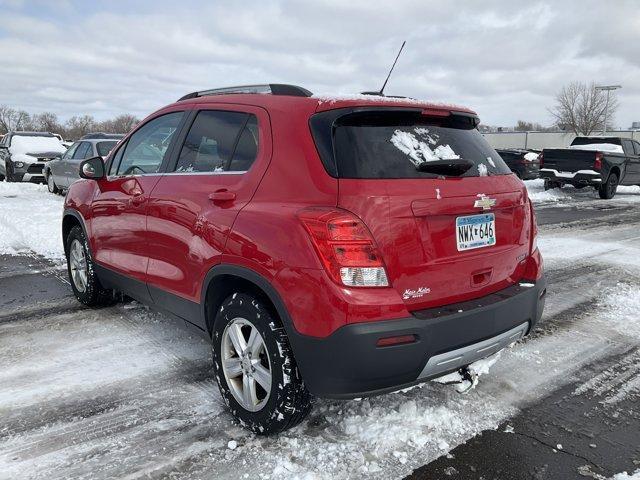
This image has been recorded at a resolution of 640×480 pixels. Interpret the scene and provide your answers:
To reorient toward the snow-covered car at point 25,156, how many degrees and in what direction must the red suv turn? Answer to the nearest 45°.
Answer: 0° — it already faces it

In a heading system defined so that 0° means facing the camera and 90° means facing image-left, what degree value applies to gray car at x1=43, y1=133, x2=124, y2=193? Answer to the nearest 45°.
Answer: approximately 45°

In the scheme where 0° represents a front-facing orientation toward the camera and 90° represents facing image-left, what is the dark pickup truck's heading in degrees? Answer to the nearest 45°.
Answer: approximately 225°

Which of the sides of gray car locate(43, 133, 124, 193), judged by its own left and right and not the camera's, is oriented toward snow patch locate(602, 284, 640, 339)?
left

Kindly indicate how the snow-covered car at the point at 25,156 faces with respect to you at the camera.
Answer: facing the viewer and to the right of the viewer

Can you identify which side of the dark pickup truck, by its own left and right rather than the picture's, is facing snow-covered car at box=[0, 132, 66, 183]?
back

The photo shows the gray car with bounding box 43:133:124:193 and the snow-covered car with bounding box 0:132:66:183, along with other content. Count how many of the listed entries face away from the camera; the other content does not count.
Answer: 0

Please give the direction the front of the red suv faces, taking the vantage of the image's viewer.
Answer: facing away from the viewer and to the left of the viewer

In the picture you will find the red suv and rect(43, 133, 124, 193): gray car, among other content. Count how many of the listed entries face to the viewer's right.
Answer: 0

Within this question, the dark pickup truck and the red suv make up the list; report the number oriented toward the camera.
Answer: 0

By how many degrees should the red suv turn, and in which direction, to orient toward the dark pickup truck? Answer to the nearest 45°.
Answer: approximately 90° to its right

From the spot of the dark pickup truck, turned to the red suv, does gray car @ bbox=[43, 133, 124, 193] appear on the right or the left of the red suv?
right

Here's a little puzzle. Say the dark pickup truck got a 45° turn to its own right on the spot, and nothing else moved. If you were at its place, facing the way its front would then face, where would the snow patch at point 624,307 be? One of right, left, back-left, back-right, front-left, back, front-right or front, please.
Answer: right
